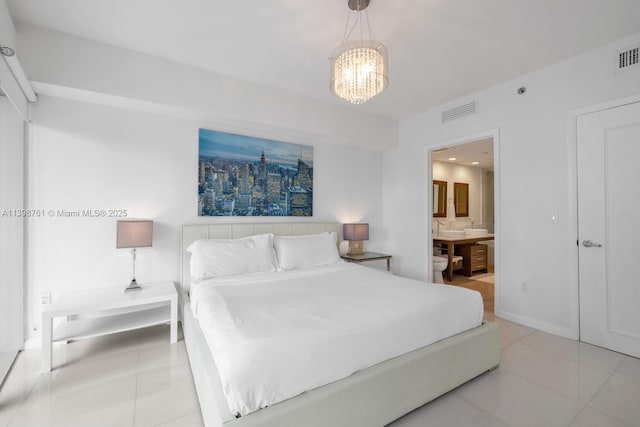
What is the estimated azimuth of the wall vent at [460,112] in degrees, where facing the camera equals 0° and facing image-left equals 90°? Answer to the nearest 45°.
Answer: approximately 45°

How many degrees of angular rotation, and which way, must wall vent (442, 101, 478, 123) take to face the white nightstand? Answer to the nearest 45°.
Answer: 0° — it already faces it

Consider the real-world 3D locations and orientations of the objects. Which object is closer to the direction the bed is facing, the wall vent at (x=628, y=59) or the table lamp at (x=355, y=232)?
the wall vent

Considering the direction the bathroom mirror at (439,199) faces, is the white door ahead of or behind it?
ahead

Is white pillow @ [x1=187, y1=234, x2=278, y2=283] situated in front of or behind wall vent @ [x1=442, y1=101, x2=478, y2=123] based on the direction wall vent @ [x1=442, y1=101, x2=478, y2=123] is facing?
in front

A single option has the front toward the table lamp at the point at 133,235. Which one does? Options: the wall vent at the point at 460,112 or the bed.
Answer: the wall vent

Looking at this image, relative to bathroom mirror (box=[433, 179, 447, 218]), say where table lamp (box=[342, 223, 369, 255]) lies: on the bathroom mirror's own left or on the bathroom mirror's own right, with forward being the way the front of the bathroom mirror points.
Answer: on the bathroom mirror's own right

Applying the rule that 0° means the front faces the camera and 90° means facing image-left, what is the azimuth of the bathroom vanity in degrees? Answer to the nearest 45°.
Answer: approximately 315°

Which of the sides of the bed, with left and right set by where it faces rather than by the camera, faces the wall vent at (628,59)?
left

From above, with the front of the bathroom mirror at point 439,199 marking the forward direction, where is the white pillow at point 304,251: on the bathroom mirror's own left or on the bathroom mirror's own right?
on the bathroom mirror's own right
